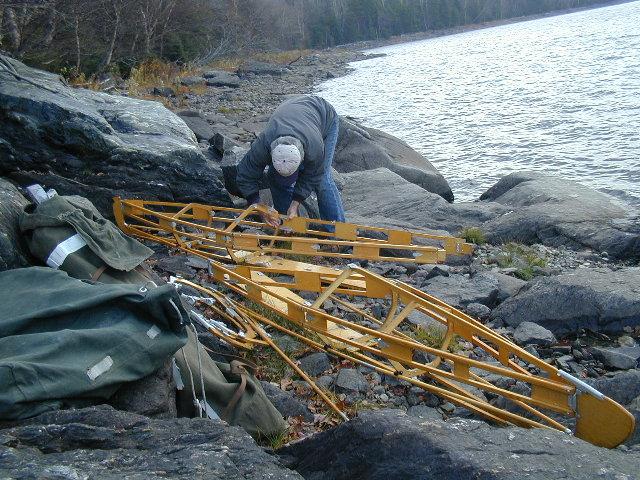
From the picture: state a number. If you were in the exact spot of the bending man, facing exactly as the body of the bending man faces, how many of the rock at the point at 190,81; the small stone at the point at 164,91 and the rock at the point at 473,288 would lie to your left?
1

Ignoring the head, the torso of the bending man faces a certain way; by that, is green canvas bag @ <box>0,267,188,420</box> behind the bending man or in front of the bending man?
in front

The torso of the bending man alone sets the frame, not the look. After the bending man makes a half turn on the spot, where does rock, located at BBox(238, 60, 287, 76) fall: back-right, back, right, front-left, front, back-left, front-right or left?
front-left

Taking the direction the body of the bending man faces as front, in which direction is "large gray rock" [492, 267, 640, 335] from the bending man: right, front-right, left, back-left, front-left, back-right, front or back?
left

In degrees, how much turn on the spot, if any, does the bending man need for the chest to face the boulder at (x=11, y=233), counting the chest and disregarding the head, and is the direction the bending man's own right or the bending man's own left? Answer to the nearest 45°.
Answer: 0° — they already face it

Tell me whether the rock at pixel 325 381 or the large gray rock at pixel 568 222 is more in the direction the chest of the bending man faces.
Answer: the rock

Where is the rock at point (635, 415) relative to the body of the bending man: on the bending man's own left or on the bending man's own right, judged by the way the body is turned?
on the bending man's own left

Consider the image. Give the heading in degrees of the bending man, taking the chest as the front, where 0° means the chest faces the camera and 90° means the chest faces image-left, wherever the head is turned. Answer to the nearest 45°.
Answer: approximately 45°

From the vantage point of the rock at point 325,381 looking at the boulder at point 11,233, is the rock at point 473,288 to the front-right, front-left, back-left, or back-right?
back-right

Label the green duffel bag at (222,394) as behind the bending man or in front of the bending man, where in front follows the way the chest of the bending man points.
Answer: in front

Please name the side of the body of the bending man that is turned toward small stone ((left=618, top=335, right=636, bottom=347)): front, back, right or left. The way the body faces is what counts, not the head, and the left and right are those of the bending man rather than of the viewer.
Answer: left

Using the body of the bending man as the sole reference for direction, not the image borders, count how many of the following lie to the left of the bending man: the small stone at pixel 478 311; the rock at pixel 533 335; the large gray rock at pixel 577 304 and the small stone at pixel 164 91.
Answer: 3

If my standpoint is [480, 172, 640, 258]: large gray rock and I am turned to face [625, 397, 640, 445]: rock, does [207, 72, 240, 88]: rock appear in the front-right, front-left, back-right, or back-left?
back-right

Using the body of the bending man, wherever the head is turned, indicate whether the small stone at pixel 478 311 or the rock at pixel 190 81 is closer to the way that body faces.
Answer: the small stone

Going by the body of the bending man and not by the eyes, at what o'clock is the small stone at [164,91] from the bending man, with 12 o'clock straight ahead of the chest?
The small stone is roughly at 4 o'clock from the bending man.
